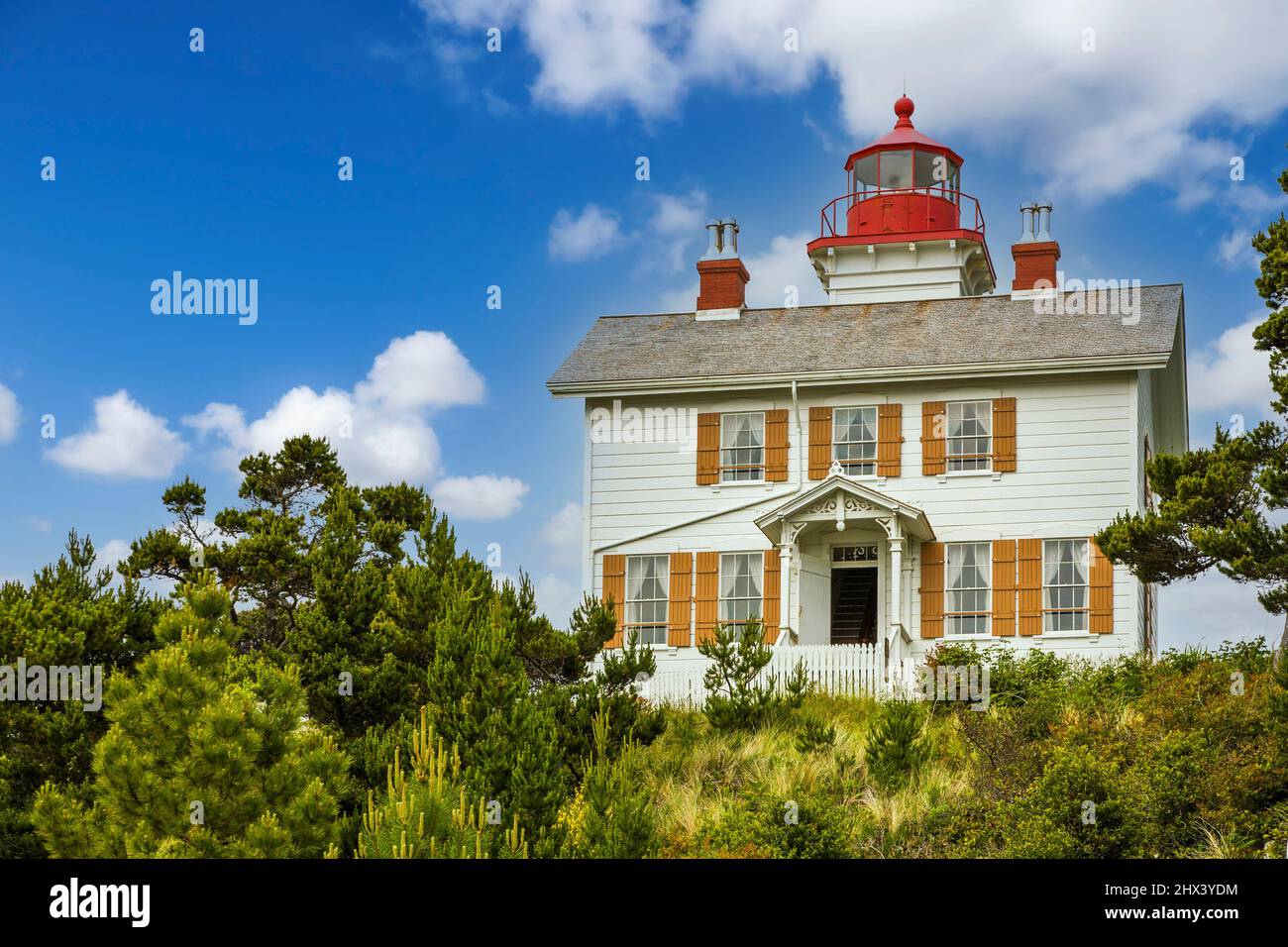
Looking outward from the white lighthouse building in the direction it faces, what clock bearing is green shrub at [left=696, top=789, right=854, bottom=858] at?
The green shrub is roughly at 12 o'clock from the white lighthouse building.

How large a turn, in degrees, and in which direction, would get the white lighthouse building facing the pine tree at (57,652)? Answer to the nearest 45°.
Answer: approximately 45° to its right

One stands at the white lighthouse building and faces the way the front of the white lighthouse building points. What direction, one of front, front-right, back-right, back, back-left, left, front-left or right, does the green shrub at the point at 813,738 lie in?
front

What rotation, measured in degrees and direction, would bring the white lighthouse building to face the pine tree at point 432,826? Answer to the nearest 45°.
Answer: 0° — it already faces it

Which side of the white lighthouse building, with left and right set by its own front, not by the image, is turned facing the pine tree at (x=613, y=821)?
front

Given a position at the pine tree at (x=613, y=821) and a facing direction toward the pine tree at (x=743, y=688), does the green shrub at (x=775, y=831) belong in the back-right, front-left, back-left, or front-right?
front-right

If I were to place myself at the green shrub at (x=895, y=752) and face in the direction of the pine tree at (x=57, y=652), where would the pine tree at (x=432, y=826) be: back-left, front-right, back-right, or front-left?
front-left

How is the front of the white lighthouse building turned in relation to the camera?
facing the viewer
